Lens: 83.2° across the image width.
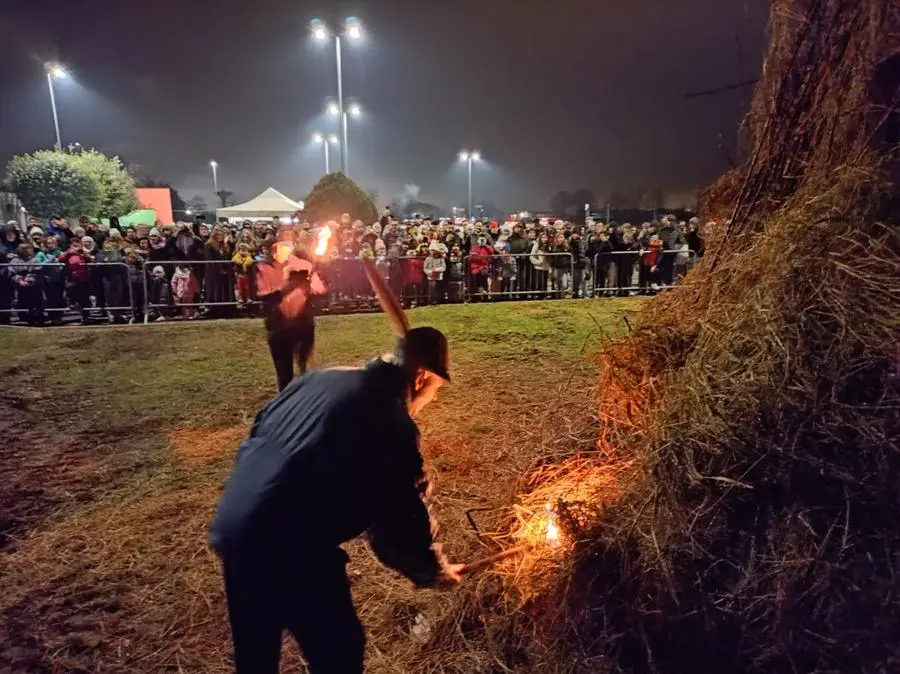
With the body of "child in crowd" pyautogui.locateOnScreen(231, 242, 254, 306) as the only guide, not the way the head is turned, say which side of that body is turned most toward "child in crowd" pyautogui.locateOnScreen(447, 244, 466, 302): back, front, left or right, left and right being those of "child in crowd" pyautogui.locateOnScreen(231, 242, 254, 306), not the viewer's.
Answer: left

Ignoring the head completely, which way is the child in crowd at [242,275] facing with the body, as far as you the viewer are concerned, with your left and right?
facing the viewer

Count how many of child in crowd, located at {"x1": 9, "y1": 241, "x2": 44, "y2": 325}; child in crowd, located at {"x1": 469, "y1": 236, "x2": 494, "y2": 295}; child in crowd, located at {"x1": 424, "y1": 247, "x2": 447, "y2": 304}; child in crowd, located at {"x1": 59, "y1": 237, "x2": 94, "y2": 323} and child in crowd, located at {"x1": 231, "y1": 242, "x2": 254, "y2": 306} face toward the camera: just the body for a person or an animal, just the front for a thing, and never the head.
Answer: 5

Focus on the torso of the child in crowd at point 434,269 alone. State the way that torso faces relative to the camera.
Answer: toward the camera

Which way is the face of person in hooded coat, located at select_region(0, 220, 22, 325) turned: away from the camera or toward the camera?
toward the camera

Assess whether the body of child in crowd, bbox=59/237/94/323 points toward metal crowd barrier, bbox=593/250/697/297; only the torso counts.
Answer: no

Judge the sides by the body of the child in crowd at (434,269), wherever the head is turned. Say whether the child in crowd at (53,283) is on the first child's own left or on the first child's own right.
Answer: on the first child's own right

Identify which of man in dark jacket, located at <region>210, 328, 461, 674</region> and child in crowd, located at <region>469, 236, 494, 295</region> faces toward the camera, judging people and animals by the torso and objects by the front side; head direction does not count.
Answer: the child in crowd

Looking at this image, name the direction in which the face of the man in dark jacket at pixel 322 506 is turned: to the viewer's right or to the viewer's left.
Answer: to the viewer's right

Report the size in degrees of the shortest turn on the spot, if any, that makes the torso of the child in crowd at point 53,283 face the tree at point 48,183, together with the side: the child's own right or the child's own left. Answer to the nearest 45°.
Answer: approximately 180°

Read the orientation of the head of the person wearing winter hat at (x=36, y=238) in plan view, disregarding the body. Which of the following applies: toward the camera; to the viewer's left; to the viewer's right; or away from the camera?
toward the camera

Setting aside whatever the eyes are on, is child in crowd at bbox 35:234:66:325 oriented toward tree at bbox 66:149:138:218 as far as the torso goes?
no

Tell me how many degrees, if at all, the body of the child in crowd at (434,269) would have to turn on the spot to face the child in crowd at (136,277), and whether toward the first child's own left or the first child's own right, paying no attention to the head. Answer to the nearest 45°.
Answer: approximately 90° to the first child's own right

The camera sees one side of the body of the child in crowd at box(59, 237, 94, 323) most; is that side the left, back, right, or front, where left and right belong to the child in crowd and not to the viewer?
front

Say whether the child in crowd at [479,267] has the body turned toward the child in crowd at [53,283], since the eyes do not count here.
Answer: no
